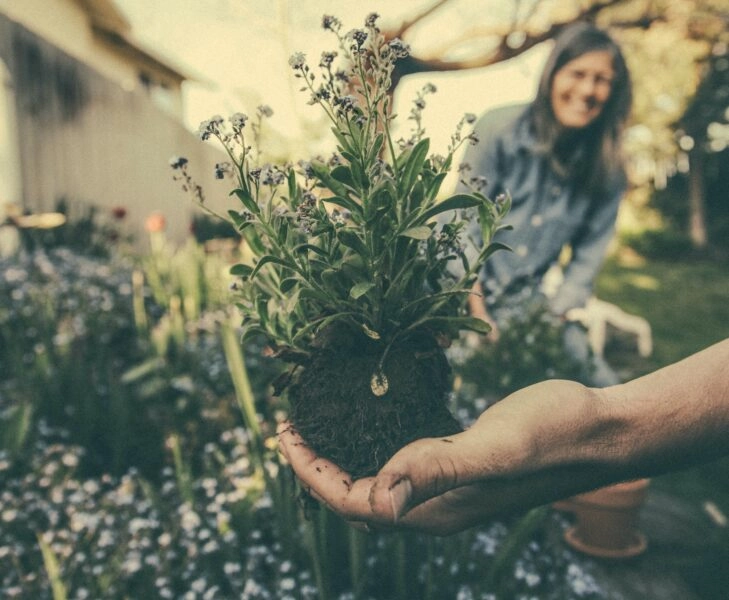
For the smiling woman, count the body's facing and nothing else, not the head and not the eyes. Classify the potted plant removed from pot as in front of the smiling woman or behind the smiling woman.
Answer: in front

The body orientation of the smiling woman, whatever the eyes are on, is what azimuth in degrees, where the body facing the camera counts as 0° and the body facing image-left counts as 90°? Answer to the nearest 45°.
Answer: approximately 0°
